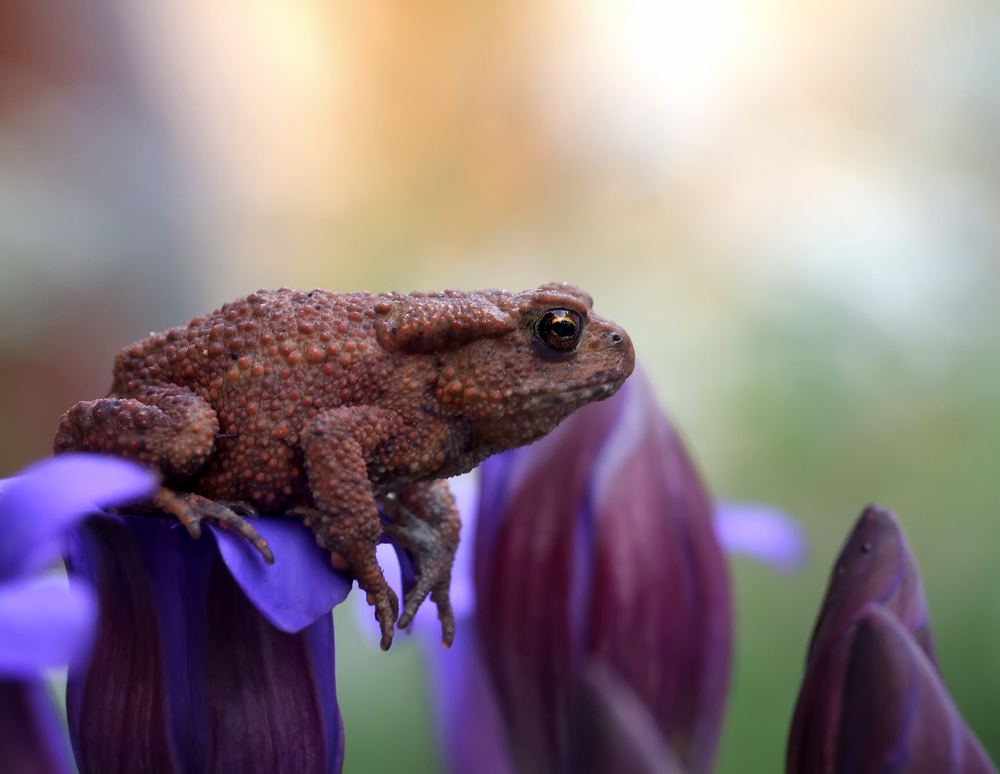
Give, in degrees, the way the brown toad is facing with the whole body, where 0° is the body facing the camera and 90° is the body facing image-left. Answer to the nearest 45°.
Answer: approximately 270°
